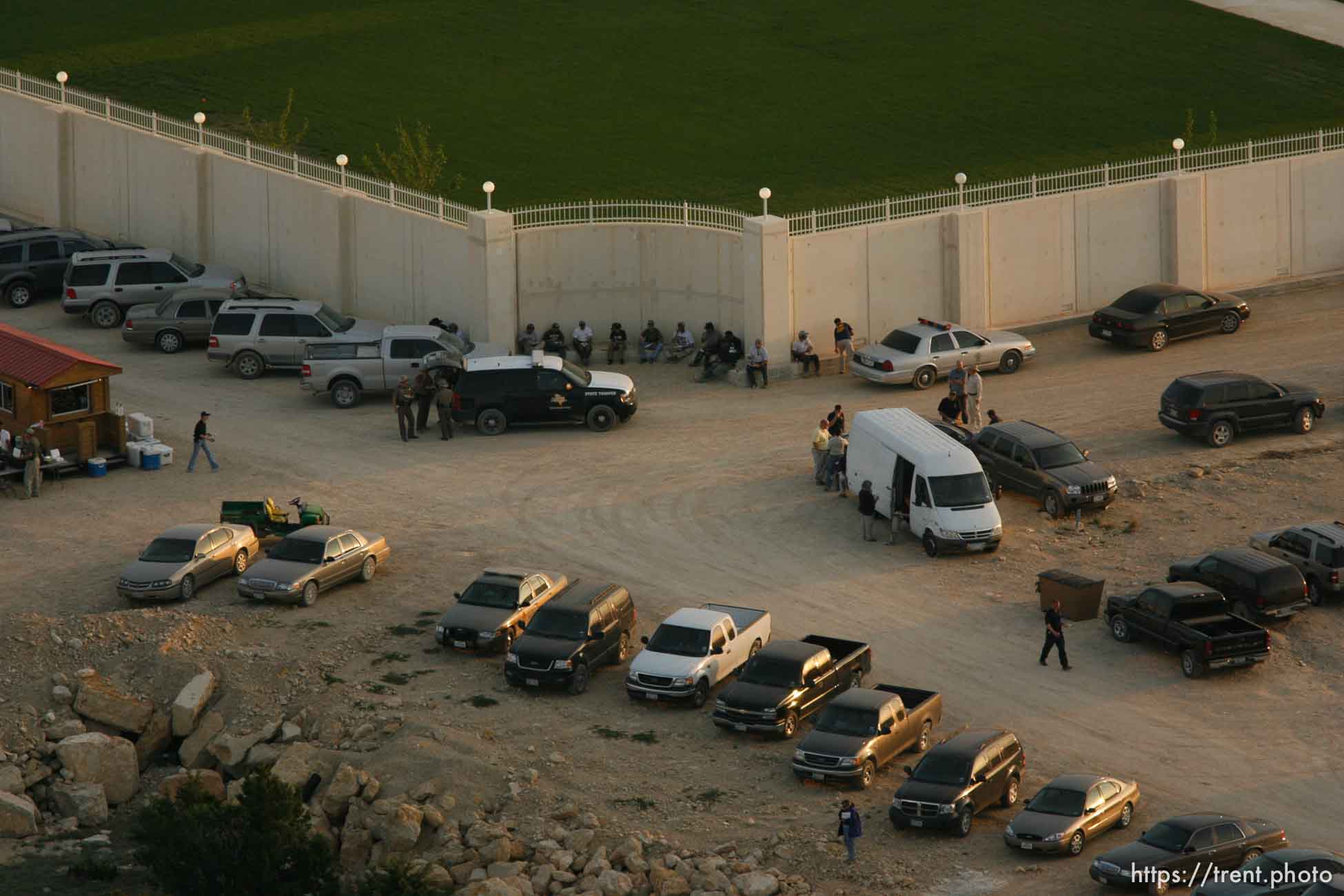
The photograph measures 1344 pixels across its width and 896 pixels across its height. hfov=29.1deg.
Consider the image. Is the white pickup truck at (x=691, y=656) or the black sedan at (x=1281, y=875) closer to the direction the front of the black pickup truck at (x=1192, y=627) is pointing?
the white pickup truck

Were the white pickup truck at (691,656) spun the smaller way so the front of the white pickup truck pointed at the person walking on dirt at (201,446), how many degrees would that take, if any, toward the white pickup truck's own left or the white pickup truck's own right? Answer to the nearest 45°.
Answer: approximately 90° to the white pickup truck's own right

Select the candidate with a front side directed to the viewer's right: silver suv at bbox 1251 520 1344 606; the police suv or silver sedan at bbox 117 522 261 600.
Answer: the police suv

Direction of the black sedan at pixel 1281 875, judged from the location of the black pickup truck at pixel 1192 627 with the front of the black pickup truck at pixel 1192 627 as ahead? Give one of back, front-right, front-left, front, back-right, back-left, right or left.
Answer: back-left

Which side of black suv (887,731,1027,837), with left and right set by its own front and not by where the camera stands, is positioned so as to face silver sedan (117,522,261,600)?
right

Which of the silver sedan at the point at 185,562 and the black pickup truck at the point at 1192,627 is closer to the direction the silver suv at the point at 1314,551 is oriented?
the silver sedan

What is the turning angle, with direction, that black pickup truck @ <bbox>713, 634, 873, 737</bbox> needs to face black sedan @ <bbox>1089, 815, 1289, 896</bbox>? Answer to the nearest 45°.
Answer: approximately 90° to its left

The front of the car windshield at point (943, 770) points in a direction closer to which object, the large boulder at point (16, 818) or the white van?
the large boulder

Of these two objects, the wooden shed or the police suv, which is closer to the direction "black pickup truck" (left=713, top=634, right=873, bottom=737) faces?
the wooden shed

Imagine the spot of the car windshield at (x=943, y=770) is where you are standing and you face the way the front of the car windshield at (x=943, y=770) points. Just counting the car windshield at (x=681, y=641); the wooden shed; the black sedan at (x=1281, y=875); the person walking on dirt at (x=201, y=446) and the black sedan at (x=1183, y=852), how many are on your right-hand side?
3

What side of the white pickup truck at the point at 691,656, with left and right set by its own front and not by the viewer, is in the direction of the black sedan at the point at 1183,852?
left

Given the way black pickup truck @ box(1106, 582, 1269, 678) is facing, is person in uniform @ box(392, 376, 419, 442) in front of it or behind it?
in front
